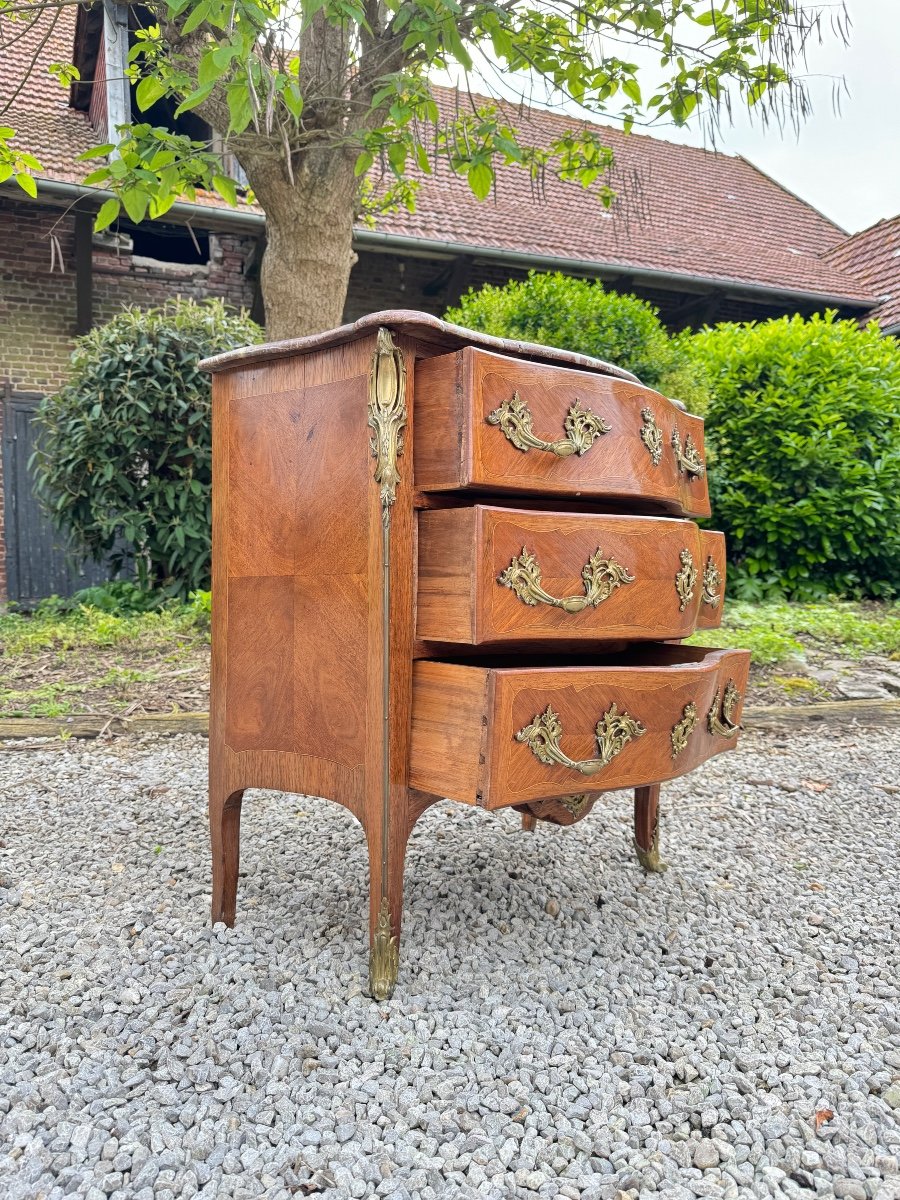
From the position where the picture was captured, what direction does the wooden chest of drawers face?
facing the viewer and to the right of the viewer

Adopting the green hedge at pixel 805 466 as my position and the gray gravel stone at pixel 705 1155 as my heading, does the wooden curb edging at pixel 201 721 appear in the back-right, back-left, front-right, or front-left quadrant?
front-right

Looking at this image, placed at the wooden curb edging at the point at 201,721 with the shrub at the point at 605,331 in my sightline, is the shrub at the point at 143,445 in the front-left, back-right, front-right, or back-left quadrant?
front-left

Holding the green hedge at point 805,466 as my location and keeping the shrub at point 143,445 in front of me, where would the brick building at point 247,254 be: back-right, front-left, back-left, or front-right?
front-right
